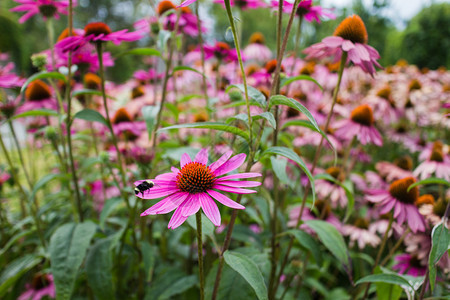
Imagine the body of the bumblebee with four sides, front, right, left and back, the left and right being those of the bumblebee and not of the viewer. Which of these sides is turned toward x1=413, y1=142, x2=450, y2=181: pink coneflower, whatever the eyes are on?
front

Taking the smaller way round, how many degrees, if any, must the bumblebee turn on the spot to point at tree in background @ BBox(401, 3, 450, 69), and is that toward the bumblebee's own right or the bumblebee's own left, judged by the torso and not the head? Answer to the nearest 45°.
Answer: approximately 45° to the bumblebee's own left

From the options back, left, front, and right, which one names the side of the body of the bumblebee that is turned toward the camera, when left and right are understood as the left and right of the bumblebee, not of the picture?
right

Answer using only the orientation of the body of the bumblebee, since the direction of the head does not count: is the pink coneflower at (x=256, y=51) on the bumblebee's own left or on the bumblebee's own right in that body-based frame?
on the bumblebee's own left

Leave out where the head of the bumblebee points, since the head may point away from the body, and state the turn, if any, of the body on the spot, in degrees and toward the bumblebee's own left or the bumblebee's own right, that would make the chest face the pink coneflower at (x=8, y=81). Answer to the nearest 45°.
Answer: approximately 135° to the bumblebee's own left

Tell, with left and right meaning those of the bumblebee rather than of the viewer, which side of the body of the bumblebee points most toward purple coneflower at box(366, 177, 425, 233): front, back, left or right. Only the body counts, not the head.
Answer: front
